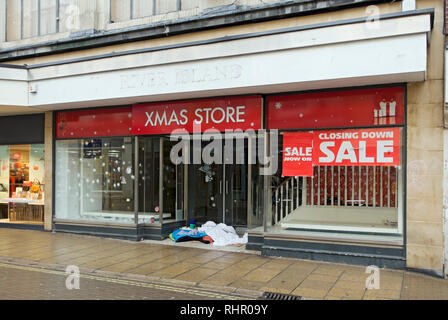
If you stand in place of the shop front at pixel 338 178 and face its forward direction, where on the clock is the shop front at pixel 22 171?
the shop front at pixel 22 171 is roughly at 2 o'clock from the shop front at pixel 338 178.

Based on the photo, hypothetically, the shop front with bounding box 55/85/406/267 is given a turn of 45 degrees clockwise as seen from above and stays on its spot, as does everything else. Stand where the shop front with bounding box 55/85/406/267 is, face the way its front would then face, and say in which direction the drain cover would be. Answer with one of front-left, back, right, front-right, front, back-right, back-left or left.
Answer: left

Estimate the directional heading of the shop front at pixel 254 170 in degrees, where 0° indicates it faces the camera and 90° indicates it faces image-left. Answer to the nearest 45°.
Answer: approximately 45°

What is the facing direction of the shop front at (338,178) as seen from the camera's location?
facing the viewer and to the left of the viewer

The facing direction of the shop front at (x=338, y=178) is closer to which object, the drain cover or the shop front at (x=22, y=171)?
the drain cover

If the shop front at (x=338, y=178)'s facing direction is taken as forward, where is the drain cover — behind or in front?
in front
